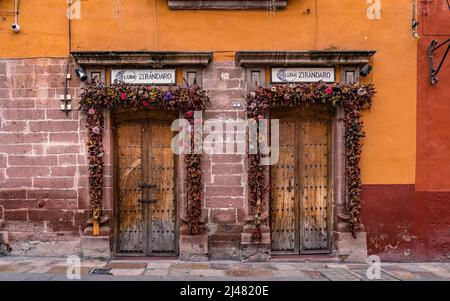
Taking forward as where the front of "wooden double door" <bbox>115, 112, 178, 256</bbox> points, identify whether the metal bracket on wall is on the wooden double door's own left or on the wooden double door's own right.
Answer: on the wooden double door's own left

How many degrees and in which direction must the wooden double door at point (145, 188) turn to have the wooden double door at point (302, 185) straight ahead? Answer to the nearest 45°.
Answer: approximately 90° to its left

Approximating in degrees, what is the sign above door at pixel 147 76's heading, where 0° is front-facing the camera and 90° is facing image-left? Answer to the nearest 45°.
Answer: approximately 0°

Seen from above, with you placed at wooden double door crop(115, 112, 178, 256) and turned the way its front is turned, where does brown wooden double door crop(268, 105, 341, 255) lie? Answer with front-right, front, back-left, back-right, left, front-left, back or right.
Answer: left

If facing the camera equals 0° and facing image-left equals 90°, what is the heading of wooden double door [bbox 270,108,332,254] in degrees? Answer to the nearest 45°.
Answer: approximately 0°

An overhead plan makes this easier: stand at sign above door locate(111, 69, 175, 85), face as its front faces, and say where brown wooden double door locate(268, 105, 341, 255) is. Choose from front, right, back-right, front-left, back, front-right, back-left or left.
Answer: left

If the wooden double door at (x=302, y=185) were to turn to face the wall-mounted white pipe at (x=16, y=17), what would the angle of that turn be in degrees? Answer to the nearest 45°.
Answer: approximately 90° to its right

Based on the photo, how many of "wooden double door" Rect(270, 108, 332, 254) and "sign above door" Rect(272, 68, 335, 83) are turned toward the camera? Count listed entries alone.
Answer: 2
